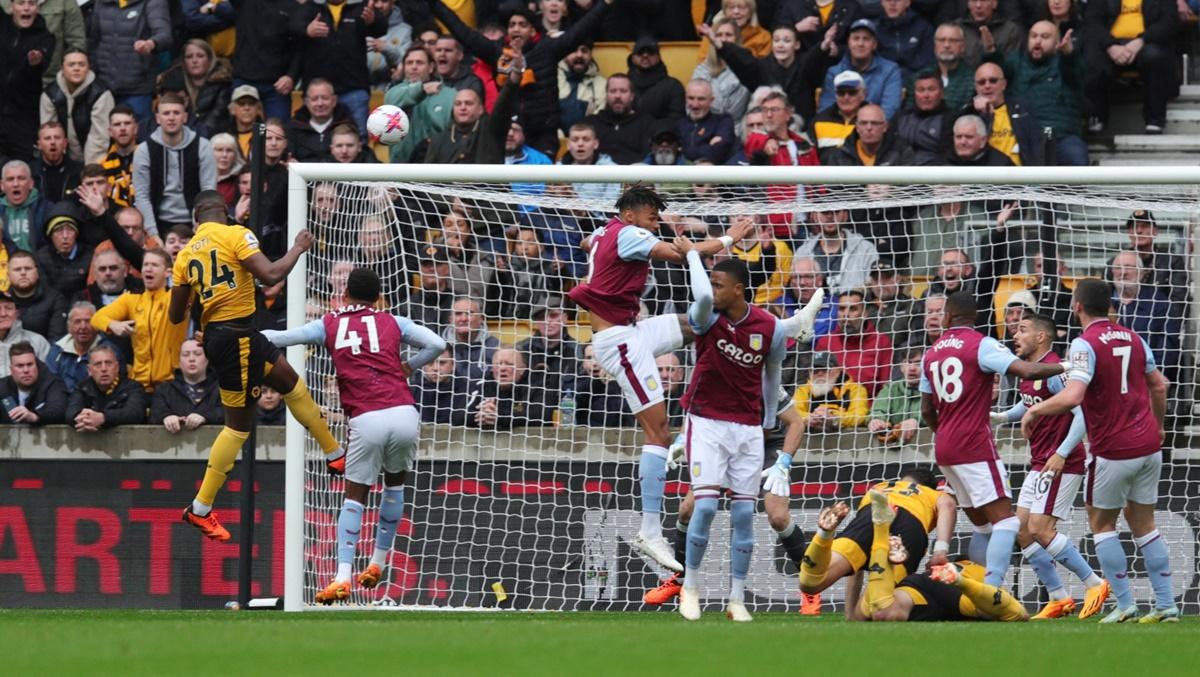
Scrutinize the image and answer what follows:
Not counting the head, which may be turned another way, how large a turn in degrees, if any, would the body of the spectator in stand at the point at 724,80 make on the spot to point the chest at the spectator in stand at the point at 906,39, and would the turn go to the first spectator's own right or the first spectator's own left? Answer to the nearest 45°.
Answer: approximately 90° to the first spectator's own left

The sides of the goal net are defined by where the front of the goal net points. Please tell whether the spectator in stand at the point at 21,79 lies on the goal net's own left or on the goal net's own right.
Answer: on the goal net's own right

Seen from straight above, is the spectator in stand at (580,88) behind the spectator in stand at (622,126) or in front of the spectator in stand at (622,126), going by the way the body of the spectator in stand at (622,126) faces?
behind

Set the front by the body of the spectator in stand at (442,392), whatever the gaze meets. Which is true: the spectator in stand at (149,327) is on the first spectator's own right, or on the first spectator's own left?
on the first spectator's own right

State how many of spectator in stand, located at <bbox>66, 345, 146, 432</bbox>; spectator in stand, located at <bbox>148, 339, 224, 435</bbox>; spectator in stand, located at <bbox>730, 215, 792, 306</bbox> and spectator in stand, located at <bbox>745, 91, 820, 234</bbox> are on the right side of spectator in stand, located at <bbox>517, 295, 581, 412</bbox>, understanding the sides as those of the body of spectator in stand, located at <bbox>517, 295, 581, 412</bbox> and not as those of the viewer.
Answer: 2

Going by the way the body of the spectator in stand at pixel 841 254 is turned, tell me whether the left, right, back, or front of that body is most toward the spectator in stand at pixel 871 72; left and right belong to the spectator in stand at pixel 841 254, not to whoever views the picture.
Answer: back

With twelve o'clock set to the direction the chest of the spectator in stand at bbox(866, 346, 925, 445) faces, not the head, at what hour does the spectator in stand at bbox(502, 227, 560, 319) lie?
the spectator in stand at bbox(502, 227, 560, 319) is roughly at 3 o'clock from the spectator in stand at bbox(866, 346, 925, 445).
